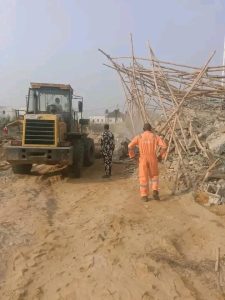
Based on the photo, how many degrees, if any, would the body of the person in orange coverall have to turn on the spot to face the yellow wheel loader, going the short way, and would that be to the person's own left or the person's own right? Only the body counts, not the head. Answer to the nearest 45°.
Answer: approximately 45° to the person's own left

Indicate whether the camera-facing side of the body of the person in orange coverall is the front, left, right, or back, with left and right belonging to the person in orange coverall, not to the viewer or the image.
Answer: back

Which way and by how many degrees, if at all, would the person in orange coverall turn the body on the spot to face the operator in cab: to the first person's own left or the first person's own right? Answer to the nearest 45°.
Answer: approximately 45° to the first person's own left
